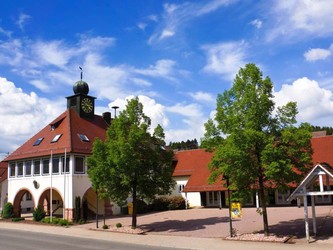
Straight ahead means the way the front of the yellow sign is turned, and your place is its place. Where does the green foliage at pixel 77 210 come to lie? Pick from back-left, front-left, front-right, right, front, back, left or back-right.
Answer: back-right

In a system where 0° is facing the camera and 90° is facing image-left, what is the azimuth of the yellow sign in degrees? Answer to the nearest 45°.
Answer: approximately 0°

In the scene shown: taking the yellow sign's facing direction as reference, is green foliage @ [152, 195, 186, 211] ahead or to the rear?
to the rear

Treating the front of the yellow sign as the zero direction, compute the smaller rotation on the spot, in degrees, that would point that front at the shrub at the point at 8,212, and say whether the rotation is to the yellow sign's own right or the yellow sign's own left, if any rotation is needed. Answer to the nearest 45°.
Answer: approximately 135° to the yellow sign's own right

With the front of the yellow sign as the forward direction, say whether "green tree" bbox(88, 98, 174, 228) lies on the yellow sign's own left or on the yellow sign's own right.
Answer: on the yellow sign's own right

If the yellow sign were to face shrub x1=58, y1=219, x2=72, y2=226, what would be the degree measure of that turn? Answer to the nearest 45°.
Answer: approximately 135° to its right
